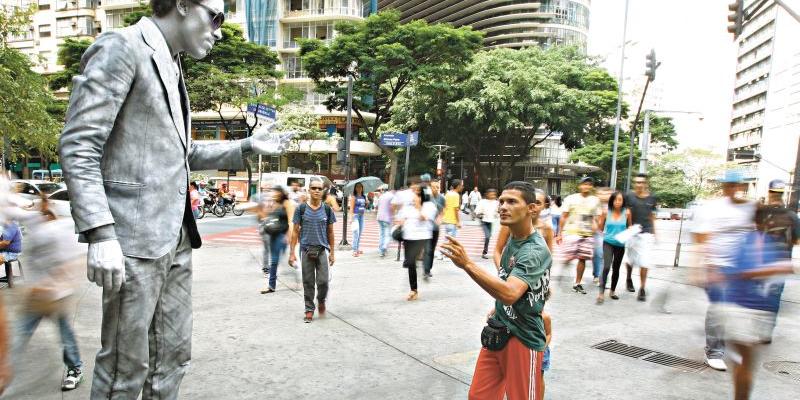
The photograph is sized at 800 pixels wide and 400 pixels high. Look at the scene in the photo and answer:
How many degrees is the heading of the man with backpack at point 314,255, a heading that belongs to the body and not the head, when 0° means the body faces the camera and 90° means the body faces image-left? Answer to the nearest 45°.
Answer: approximately 0°

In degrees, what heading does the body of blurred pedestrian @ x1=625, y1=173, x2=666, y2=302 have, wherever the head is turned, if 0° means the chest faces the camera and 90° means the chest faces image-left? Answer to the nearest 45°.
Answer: approximately 0°

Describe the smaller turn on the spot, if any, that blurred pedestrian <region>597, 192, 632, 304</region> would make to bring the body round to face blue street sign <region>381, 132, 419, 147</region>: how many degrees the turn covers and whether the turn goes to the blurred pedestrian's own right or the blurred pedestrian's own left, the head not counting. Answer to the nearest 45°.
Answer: approximately 135° to the blurred pedestrian's own right

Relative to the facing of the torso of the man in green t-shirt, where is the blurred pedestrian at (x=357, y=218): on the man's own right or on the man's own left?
on the man's own right

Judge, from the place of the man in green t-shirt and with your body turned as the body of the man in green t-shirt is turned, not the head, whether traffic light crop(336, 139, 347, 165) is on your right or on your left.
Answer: on your right

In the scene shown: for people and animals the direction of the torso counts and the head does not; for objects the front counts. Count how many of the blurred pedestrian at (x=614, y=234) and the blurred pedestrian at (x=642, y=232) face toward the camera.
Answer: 2

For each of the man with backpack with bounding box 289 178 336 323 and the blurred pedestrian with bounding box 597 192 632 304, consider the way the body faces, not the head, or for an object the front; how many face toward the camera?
2

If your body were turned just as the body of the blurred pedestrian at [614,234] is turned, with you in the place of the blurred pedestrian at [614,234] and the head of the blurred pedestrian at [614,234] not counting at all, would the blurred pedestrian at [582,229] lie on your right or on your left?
on your right

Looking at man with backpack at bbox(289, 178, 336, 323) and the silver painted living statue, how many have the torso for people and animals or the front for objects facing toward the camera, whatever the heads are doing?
1

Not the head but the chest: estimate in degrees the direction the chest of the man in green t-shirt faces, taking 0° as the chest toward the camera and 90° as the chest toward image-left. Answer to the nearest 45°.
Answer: approximately 45°

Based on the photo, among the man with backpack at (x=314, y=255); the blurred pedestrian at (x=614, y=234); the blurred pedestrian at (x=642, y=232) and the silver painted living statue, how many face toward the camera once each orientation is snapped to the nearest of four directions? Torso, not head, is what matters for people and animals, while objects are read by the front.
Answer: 3

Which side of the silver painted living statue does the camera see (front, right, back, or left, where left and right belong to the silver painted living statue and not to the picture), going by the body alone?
right
